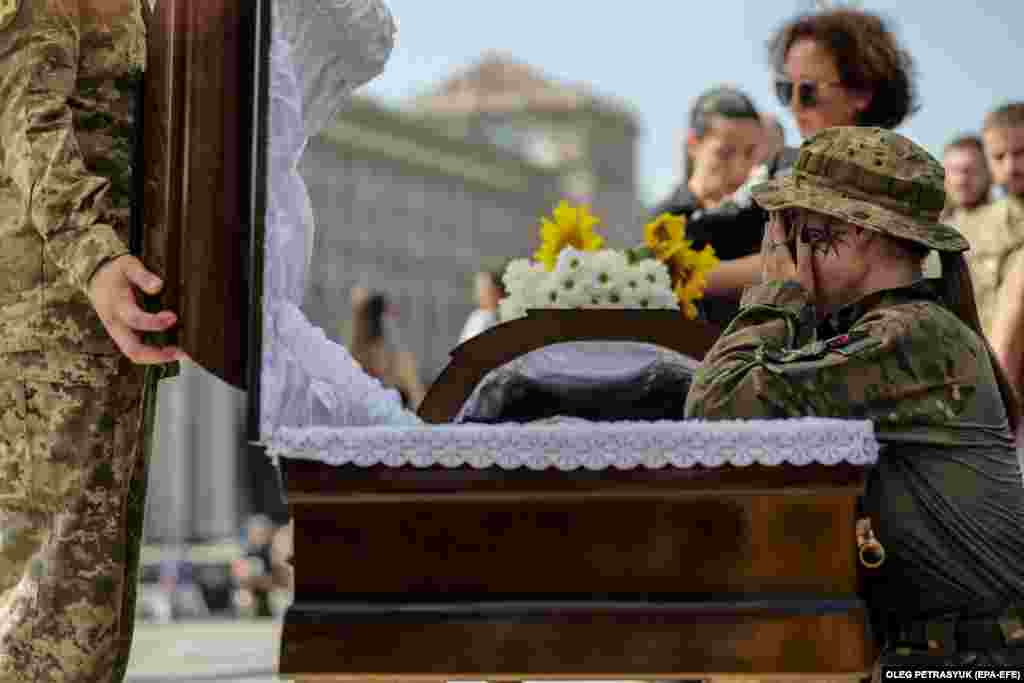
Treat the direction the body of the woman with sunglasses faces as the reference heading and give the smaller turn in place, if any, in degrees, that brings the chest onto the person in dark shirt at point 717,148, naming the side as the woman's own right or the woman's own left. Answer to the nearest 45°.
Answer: approximately 90° to the woman's own right

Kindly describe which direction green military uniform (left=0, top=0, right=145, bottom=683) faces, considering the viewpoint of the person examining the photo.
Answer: facing to the right of the viewer

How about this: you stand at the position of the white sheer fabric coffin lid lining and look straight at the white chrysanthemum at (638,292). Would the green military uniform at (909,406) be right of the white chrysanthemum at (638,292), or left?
right

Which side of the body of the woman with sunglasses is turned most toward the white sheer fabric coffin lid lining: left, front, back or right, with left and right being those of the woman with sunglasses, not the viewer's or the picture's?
front

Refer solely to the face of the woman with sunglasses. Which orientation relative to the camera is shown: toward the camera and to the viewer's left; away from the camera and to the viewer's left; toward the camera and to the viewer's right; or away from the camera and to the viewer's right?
toward the camera and to the viewer's left

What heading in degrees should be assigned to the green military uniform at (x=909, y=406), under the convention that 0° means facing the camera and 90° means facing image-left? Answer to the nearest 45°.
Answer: approximately 90°

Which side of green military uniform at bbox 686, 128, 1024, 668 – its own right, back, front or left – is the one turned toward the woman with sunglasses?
right

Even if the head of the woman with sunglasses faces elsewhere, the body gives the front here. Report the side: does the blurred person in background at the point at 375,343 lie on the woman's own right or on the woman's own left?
on the woman's own right

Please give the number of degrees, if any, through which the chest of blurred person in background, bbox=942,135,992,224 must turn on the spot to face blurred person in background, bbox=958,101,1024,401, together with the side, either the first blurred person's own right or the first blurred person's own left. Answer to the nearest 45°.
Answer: approximately 45° to the first blurred person's own left

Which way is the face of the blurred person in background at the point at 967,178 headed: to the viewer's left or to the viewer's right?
to the viewer's left

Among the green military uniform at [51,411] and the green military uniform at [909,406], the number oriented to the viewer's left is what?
1

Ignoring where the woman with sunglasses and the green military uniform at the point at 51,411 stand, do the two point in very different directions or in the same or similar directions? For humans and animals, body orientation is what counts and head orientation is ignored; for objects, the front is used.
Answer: very different directions
